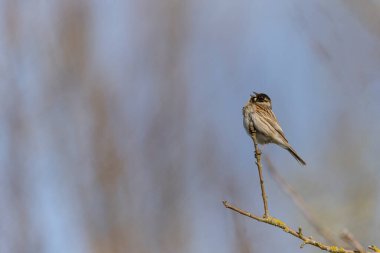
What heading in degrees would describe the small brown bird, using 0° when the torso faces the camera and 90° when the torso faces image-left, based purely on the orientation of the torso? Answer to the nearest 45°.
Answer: approximately 90°

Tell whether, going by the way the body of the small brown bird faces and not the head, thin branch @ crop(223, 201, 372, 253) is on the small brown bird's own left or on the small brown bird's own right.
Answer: on the small brown bird's own left
